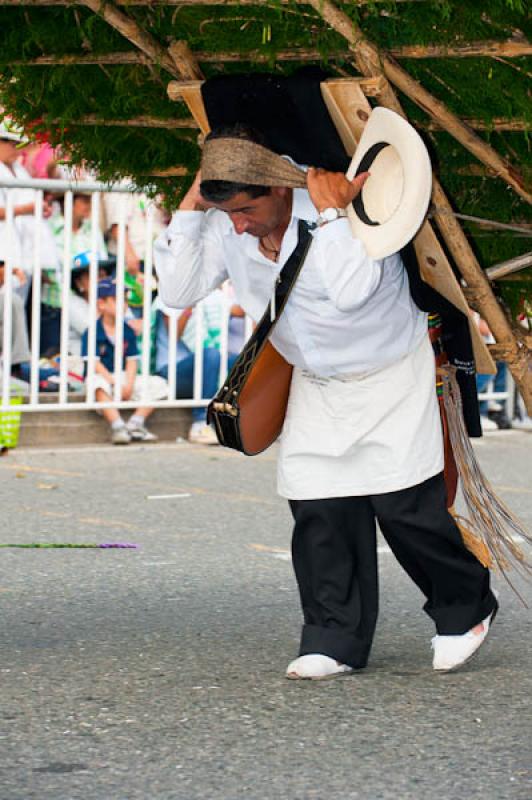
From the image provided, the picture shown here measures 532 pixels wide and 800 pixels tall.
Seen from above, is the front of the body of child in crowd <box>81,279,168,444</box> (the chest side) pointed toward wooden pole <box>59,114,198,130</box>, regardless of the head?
yes

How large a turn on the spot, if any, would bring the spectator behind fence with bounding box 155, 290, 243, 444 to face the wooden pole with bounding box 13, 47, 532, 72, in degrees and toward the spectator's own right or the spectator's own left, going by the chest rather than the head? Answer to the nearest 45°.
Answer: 0° — they already face it

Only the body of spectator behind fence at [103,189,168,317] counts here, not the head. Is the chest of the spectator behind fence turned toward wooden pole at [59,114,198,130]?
yes

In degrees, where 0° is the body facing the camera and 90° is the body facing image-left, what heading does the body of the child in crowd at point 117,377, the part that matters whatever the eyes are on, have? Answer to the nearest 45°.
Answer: approximately 0°

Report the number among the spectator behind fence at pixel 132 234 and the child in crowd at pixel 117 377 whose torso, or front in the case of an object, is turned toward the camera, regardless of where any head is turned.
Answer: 2
